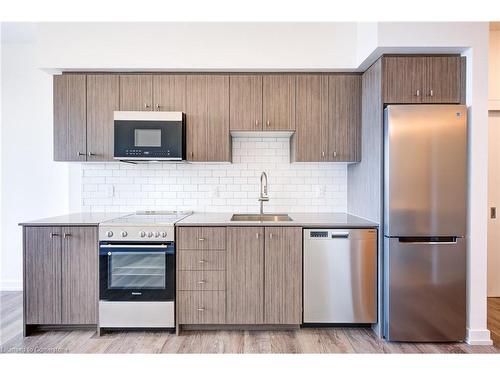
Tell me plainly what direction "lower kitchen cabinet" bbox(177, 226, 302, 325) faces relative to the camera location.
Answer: facing the viewer

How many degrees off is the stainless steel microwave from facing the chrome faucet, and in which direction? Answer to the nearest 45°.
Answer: approximately 90° to its left

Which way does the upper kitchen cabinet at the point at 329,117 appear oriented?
toward the camera

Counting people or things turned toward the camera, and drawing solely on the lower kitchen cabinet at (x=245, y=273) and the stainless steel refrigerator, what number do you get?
2

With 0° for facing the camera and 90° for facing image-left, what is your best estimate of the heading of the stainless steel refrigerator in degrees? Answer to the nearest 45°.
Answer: approximately 0°

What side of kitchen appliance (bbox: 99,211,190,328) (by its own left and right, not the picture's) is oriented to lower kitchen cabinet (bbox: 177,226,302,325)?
left

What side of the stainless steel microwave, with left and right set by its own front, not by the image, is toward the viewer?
front

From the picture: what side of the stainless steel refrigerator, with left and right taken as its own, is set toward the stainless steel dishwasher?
right

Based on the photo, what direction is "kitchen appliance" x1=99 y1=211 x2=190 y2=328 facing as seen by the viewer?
toward the camera

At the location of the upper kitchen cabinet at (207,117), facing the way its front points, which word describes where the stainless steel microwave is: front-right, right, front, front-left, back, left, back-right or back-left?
right
